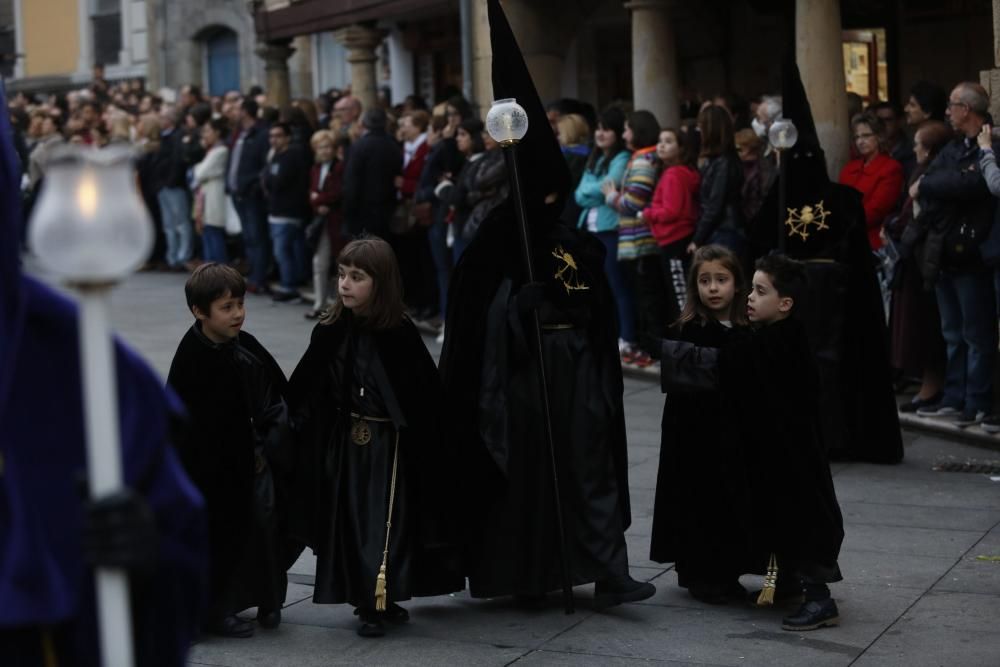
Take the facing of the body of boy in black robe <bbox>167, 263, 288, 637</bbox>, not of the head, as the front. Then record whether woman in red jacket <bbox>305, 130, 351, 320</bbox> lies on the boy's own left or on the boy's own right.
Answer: on the boy's own left

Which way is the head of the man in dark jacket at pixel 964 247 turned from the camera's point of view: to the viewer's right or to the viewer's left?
to the viewer's left

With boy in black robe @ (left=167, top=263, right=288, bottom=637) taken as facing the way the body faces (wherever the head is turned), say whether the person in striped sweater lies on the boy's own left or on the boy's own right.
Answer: on the boy's own left

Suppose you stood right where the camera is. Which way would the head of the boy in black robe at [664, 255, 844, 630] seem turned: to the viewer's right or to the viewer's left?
to the viewer's left

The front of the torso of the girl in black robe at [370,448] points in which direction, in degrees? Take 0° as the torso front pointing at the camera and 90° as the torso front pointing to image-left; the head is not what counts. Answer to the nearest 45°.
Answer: approximately 0°

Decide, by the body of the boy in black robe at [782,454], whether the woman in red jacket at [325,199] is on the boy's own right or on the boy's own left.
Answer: on the boy's own right

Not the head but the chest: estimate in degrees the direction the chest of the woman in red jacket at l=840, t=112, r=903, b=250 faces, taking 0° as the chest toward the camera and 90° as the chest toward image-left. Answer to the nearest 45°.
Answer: approximately 45°

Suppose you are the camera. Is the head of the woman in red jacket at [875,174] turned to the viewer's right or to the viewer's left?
to the viewer's left
